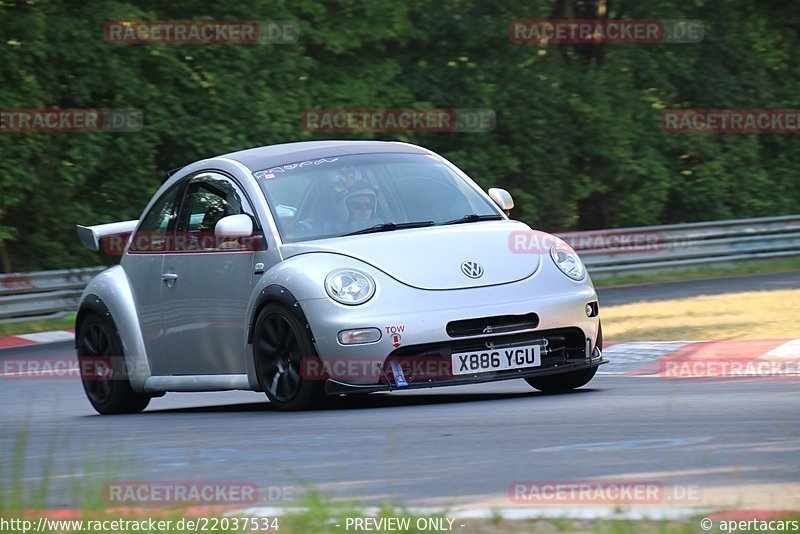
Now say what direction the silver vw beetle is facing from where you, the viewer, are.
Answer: facing the viewer and to the right of the viewer

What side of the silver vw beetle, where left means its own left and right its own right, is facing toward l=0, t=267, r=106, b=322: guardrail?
back

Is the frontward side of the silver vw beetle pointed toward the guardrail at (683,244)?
no
